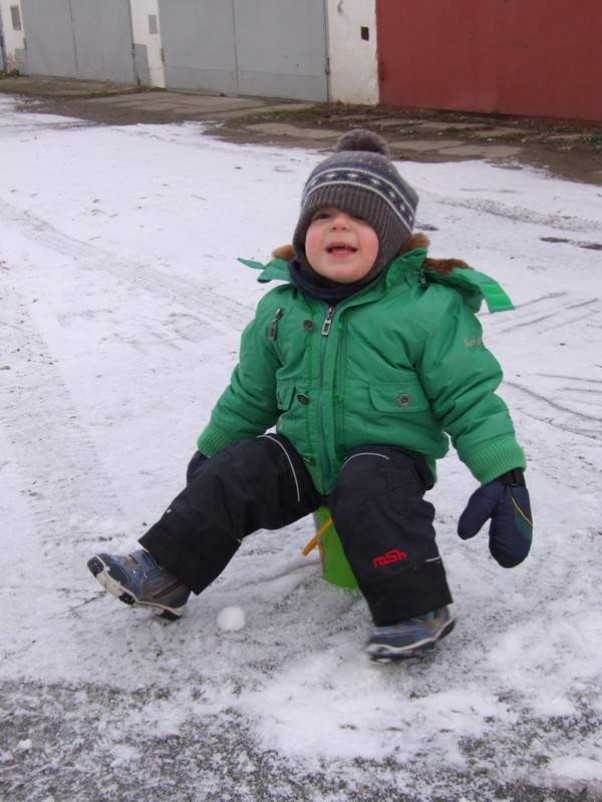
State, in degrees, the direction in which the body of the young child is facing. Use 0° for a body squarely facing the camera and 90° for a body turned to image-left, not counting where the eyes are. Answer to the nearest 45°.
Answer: approximately 45°

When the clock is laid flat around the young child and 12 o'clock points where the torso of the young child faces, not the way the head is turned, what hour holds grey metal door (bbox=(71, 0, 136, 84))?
The grey metal door is roughly at 4 o'clock from the young child.

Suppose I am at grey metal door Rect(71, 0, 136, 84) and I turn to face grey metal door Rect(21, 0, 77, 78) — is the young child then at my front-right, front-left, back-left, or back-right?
back-left

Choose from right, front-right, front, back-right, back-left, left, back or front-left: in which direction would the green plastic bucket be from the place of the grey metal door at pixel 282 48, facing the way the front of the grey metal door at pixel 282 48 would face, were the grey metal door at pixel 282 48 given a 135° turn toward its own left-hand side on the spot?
back-right

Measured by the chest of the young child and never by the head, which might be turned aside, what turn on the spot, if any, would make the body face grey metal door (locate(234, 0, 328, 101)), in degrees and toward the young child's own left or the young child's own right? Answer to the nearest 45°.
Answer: approximately 135° to the young child's own right

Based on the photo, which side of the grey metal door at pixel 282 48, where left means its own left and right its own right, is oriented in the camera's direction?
front

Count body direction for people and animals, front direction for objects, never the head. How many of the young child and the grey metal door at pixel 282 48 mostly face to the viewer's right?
0

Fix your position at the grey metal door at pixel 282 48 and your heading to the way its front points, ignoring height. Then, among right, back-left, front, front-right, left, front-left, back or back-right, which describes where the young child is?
front

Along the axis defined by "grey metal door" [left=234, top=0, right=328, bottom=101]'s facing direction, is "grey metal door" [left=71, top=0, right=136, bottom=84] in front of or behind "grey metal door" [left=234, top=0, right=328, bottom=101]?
behind
